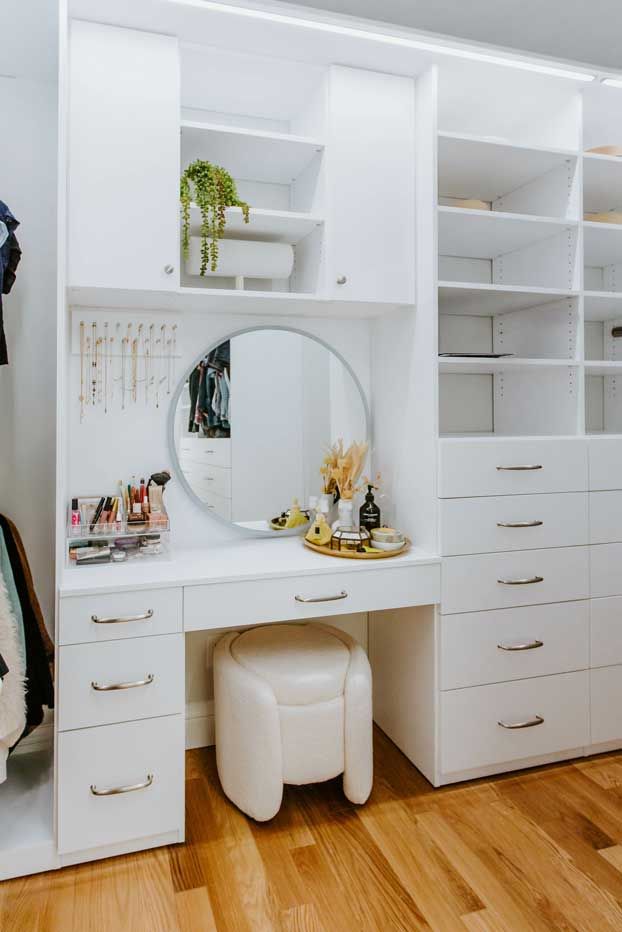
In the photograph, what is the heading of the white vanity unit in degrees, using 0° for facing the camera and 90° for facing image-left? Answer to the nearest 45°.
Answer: approximately 315°
